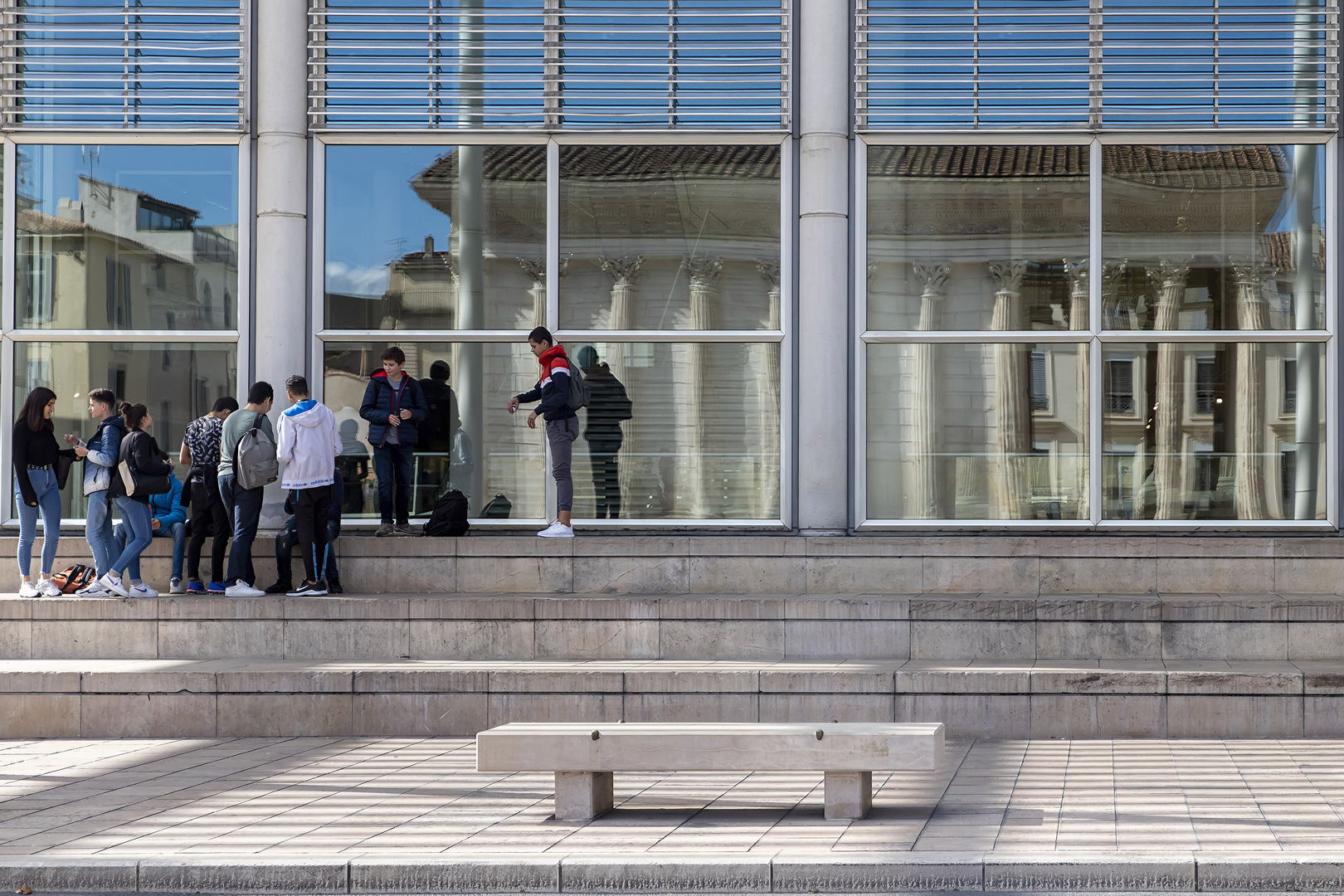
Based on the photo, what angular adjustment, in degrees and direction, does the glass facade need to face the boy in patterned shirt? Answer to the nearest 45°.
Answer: approximately 90° to its right

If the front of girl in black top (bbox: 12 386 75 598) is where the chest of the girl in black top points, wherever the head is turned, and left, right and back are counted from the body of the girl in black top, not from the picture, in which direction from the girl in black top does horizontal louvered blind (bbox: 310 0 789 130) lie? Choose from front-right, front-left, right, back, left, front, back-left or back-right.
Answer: front-left

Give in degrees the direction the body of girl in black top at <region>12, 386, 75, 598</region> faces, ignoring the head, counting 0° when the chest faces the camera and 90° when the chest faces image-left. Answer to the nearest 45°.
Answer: approximately 315°

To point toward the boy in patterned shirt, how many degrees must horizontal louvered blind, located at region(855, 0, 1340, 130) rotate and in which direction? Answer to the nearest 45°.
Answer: approximately 45° to its right

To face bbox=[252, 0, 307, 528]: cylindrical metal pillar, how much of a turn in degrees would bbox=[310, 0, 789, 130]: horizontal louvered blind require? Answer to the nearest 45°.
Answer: approximately 90° to its right

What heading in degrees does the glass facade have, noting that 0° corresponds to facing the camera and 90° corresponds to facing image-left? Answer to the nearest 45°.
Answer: approximately 0°

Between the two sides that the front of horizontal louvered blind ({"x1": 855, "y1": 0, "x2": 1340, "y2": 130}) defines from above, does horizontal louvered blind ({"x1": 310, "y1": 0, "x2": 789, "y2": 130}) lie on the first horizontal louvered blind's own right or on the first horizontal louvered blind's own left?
on the first horizontal louvered blind's own right

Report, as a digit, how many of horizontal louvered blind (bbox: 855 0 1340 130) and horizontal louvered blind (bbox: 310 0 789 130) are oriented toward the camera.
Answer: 2

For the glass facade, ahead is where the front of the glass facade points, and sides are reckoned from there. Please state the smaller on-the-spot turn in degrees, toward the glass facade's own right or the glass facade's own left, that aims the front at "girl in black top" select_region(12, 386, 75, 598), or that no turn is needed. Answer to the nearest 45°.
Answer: approximately 90° to the glass facade's own right

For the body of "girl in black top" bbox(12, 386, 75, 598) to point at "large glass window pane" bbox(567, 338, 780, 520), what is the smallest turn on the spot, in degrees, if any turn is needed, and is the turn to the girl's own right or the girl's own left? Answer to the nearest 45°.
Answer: approximately 45° to the girl's own left
